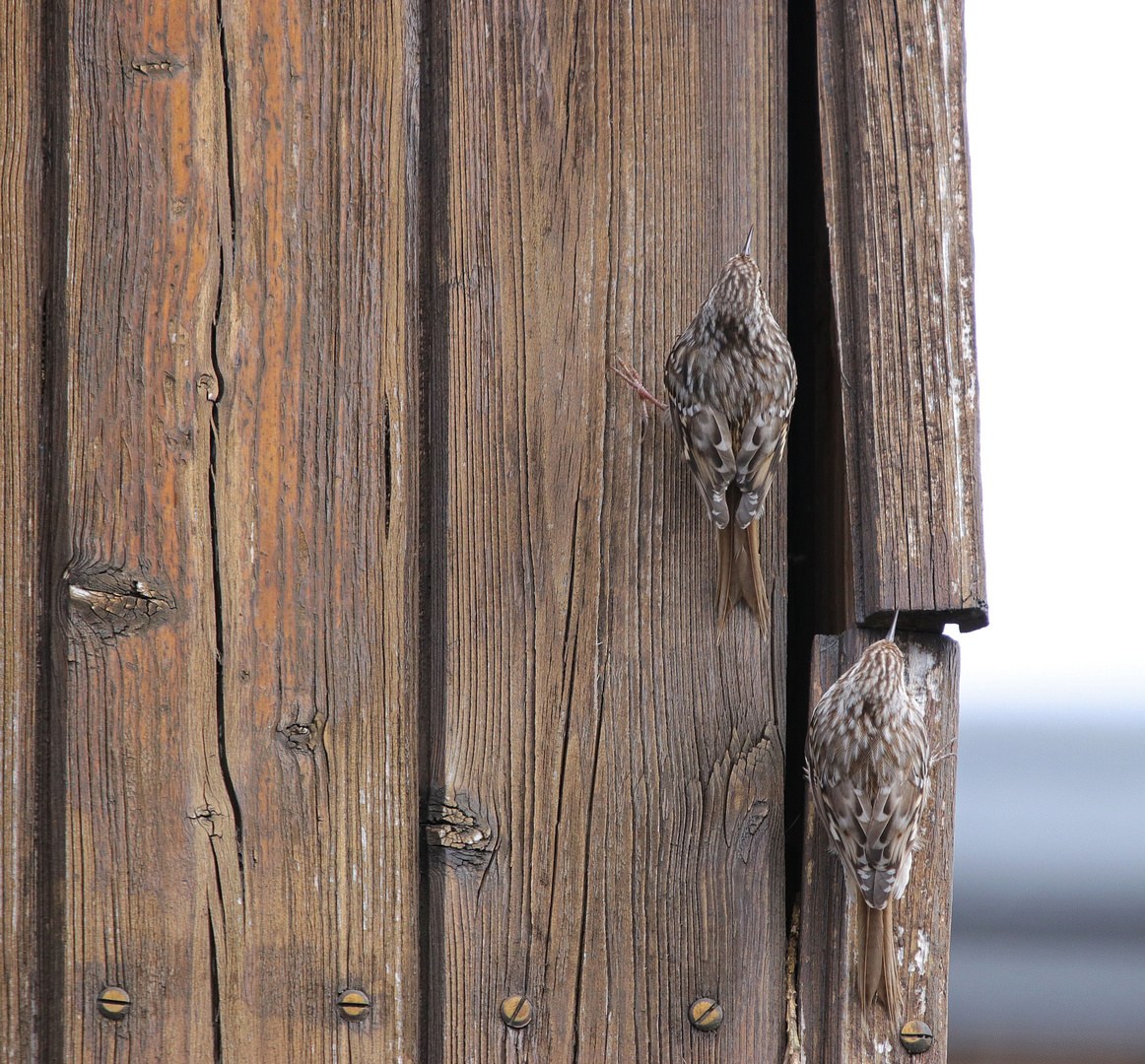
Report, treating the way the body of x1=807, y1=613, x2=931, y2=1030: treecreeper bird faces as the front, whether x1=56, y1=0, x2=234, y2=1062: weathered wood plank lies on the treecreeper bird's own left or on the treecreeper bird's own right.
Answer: on the treecreeper bird's own left

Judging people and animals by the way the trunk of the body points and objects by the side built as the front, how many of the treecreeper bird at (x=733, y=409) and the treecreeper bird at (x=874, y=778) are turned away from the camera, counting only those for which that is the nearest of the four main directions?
2

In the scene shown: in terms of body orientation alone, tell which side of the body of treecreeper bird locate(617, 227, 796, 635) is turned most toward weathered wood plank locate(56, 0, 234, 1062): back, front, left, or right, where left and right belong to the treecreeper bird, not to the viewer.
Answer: left

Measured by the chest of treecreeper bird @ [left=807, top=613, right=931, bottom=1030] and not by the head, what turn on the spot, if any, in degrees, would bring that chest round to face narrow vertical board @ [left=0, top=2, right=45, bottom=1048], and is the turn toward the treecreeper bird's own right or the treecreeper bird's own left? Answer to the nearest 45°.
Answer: approximately 90° to the treecreeper bird's own left

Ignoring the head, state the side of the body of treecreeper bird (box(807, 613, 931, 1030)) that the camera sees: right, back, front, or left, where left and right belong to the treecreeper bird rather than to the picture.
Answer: back

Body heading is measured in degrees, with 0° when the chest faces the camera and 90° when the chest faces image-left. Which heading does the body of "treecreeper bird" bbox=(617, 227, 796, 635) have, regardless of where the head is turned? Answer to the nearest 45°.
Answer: approximately 180°

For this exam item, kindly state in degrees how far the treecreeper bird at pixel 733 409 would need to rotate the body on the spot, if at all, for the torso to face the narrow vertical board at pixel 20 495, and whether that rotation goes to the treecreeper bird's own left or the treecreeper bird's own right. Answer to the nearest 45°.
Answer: approximately 90° to the treecreeper bird's own left
